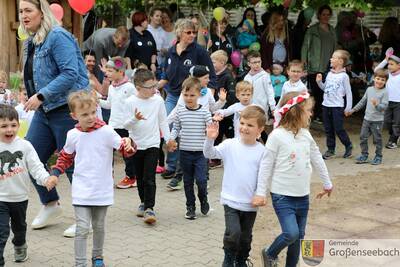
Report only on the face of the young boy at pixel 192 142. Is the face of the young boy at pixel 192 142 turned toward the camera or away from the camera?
toward the camera

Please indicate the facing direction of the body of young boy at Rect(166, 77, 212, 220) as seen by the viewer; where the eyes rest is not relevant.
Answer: toward the camera

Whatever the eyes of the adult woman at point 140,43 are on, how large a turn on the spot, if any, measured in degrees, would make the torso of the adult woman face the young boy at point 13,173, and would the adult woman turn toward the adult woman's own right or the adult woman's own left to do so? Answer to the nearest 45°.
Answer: approximately 45° to the adult woman's own right

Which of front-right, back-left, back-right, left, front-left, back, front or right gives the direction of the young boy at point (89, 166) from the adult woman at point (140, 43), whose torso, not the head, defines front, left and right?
front-right

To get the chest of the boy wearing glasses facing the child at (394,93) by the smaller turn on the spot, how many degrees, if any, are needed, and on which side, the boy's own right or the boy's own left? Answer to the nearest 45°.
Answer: approximately 135° to the boy's own left

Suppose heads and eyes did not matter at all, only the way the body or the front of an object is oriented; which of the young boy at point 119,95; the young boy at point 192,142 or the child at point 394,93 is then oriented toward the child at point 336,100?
the child at point 394,93

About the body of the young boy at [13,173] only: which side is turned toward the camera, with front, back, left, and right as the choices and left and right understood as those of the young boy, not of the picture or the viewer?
front

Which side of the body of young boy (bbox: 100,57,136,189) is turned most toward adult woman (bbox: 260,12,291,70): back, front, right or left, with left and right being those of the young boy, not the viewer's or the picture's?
back

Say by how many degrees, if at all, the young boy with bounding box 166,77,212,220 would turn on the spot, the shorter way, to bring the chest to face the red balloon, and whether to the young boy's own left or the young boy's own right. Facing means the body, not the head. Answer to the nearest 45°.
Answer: approximately 135° to the young boy's own right

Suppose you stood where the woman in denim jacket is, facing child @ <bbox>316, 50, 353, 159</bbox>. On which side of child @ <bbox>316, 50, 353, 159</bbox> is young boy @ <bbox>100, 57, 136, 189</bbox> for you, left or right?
left

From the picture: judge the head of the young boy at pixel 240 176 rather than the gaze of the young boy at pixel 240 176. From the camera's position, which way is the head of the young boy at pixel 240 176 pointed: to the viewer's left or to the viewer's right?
to the viewer's left

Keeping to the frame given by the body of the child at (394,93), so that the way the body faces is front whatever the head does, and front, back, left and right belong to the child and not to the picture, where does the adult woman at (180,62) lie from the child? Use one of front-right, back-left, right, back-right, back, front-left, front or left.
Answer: front

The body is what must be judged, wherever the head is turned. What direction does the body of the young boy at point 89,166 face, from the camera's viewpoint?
toward the camera

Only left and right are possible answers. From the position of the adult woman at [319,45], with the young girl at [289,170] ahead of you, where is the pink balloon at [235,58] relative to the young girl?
right

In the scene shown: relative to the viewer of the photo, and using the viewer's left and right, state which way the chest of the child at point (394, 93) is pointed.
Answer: facing the viewer and to the left of the viewer

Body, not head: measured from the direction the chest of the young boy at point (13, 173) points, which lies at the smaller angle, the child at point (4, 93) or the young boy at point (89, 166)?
the young boy

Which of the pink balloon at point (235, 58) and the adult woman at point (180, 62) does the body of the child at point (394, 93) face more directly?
the adult woman
